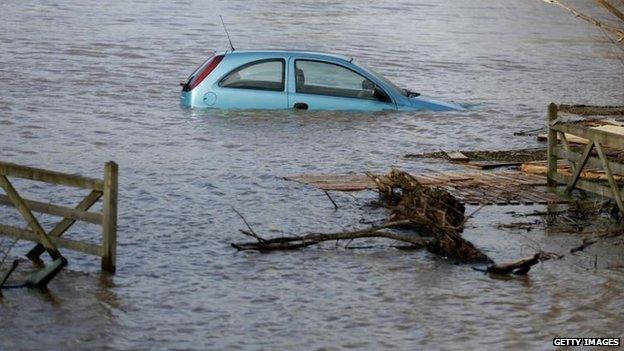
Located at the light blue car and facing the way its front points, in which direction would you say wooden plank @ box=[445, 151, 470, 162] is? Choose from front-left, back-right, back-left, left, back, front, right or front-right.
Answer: front-right

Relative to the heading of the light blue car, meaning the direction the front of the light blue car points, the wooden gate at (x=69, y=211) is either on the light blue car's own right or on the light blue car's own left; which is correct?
on the light blue car's own right

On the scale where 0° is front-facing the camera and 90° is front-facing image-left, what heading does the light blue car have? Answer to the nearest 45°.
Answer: approximately 270°

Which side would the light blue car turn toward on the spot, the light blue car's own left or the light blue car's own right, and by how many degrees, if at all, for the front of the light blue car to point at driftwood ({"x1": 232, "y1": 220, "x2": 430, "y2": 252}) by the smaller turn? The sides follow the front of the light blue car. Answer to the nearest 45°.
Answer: approximately 90° to the light blue car's own right

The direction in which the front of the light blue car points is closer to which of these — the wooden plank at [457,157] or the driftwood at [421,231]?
the wooden plank

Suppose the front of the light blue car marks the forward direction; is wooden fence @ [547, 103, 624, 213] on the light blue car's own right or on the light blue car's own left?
on the light blue car's own right

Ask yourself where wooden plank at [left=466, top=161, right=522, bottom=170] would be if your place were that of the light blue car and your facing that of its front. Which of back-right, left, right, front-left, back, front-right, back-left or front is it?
front-right

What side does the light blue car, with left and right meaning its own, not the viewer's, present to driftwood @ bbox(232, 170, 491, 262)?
right

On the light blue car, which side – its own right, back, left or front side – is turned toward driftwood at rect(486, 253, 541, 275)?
right
